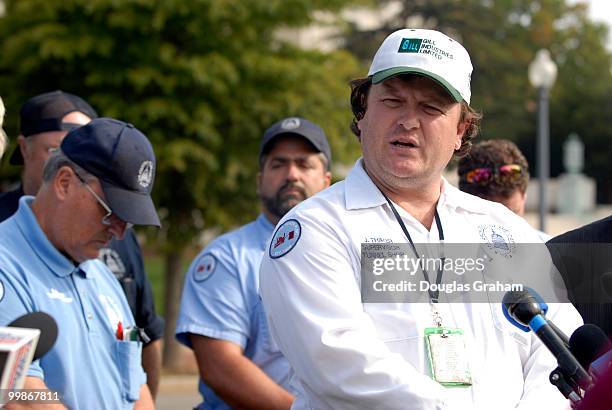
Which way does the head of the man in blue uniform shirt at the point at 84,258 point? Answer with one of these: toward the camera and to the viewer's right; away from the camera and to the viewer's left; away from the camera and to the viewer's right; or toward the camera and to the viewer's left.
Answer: toward the camera and to the viewer's right

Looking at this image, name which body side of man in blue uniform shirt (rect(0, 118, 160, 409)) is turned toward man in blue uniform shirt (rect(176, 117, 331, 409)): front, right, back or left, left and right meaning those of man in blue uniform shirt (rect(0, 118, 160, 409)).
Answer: left

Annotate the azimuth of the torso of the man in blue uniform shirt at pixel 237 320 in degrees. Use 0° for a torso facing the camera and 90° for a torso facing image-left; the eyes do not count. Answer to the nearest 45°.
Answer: approximately 315°

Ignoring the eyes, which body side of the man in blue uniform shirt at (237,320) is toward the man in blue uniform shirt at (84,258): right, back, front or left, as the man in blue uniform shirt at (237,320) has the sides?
right

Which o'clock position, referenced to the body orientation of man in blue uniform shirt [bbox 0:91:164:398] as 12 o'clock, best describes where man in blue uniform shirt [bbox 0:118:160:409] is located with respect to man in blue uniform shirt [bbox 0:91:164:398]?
man in blue uniform shirt [bbox 0:118:160:409] is roughly at 1 o'clock from man in blue uniform shirt [bbox 0:91:164:398].

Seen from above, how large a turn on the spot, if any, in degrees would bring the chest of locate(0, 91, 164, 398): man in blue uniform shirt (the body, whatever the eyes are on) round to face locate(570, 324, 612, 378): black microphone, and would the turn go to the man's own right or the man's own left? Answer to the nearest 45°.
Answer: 0° — they already face it

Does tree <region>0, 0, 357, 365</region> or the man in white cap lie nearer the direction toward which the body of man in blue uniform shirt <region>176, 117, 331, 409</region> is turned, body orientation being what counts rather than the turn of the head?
the man in white cap
